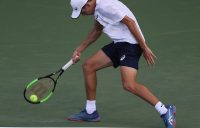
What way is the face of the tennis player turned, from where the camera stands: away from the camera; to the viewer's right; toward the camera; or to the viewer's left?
to the viewer's left

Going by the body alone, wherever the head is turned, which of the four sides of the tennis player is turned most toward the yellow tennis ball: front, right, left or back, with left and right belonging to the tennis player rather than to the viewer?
front

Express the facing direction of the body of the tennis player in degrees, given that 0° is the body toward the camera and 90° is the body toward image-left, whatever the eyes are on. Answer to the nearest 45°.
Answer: approximately 90°
